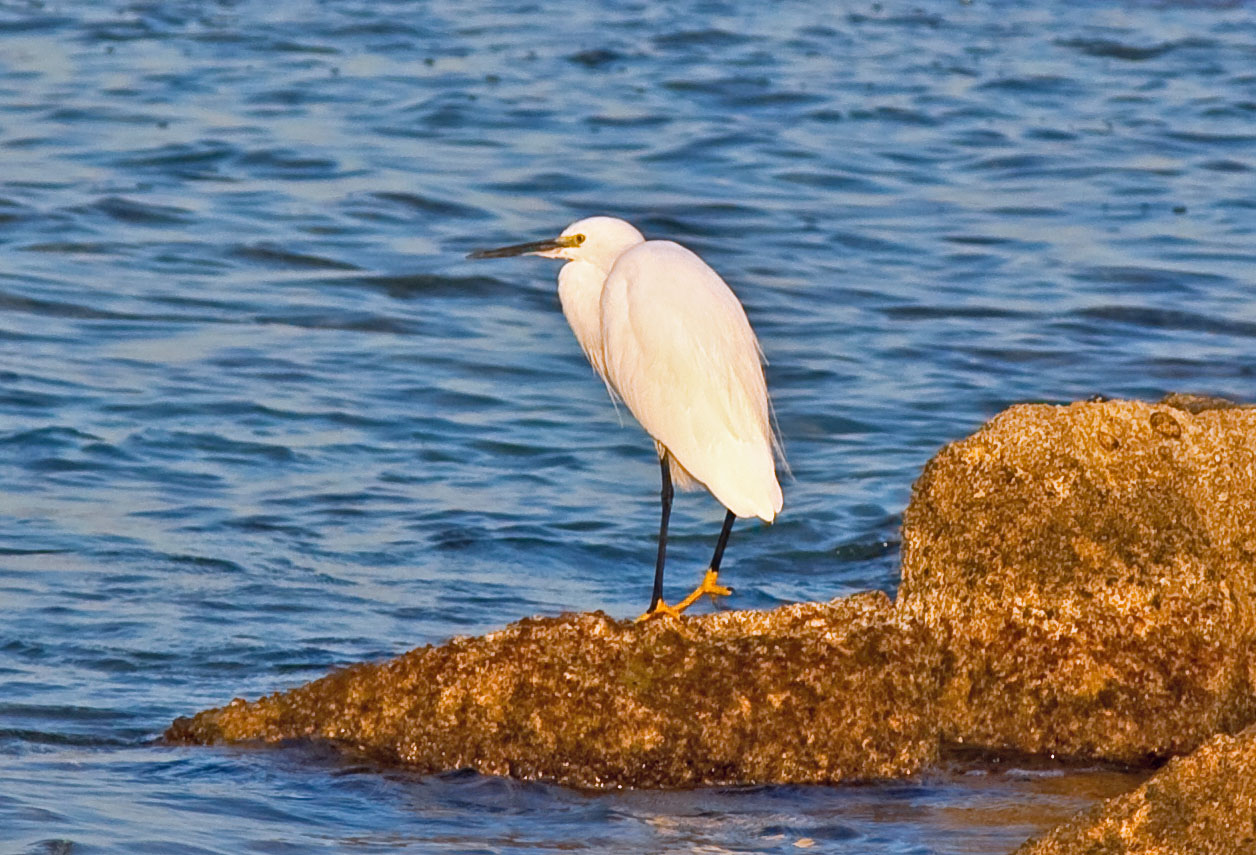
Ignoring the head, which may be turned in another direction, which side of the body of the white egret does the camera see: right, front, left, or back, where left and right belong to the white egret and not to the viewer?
left

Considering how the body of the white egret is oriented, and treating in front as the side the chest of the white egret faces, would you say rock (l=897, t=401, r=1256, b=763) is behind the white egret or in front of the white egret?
behind
